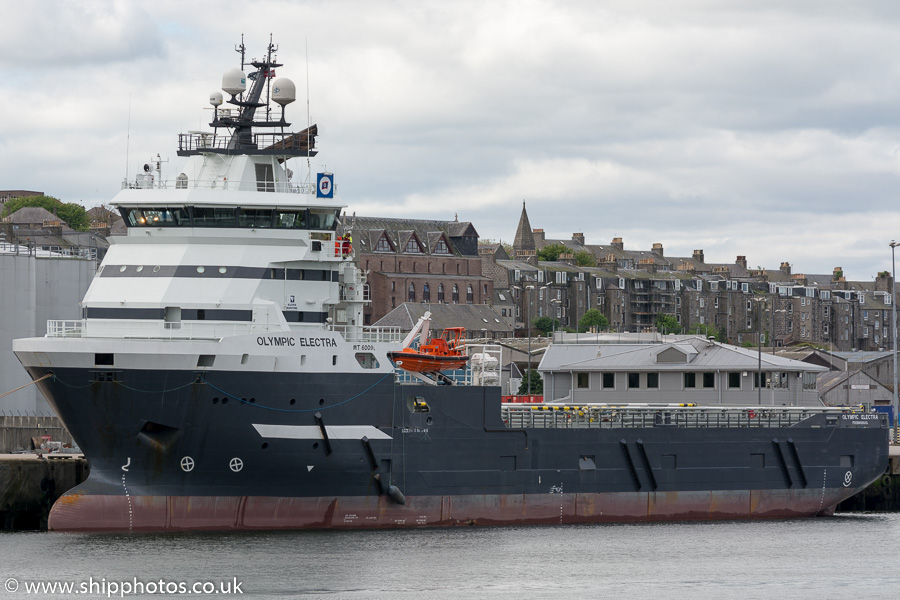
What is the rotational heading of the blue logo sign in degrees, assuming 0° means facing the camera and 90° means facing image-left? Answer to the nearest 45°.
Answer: approximately 0°
